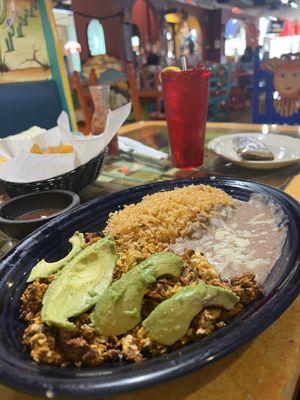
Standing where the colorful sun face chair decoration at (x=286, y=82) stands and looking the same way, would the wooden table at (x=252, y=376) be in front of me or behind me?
in front

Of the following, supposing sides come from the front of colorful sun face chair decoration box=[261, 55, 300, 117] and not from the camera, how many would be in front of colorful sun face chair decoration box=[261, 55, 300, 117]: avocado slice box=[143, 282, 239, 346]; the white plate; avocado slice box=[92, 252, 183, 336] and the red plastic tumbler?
4

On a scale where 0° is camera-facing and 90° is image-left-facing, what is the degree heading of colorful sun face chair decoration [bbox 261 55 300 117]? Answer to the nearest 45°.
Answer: approximately 0°

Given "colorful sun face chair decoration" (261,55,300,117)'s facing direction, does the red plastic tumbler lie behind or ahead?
ahead

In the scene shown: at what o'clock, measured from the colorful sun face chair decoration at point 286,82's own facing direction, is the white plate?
The white plate is roughly at 12 o'clock from the colorful sun face chair decoration.

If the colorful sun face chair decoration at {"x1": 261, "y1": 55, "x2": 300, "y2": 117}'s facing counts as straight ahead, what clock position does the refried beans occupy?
The refried beans is roughly at 12 o'clock from the colorful sun face chair decoration.

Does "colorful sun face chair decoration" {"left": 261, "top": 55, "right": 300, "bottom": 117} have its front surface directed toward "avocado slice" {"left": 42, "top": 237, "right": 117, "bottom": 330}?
yes

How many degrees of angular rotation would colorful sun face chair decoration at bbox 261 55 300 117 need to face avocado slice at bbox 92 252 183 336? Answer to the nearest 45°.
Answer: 0° — it already faces it

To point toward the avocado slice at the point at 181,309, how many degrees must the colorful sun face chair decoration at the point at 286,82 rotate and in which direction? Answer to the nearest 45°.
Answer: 0° — it already faces it

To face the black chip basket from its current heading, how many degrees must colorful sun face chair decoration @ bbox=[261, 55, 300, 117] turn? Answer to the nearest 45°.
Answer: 0° — it already faces it
